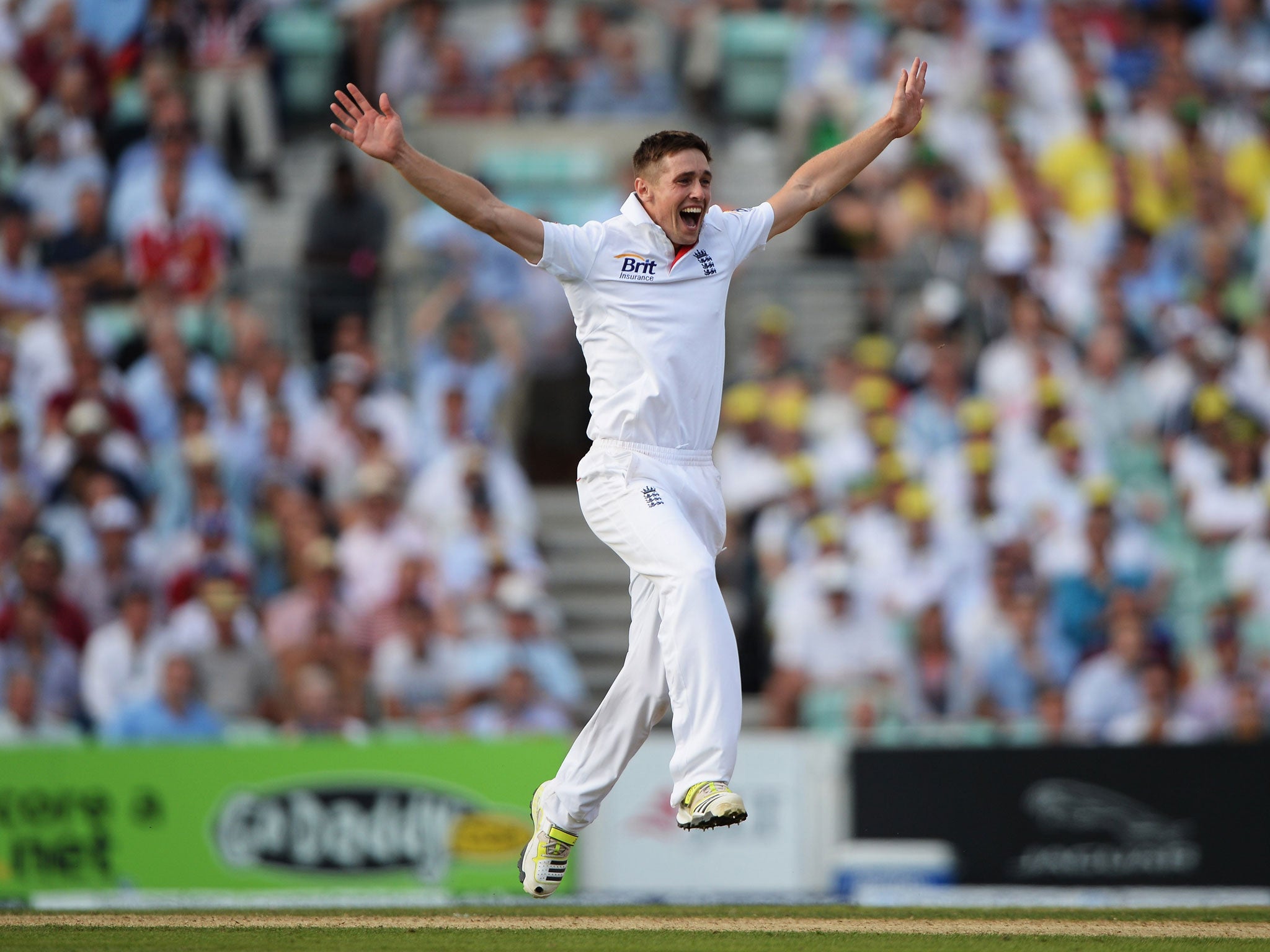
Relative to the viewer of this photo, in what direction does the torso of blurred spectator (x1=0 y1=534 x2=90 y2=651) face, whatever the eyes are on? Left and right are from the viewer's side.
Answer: facing the viewer

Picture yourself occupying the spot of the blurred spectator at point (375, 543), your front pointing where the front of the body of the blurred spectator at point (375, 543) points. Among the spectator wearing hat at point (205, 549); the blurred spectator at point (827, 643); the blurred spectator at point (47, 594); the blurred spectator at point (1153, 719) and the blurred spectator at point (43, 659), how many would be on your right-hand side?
3

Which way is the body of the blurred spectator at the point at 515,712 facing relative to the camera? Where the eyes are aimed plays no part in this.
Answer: toward the camera

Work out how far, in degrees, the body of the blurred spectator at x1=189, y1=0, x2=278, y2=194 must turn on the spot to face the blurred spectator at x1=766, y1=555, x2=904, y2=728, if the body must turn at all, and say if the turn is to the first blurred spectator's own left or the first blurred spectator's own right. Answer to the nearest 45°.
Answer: approximately 45° to the first blurred spectator's own left

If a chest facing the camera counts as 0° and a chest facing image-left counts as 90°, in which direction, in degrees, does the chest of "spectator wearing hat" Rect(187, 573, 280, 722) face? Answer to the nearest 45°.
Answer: approximately 0°

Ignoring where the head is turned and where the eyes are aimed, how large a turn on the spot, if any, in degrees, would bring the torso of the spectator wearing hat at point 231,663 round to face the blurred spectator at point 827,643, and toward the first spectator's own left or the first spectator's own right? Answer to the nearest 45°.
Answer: approximately 90° to the first spectator's own left

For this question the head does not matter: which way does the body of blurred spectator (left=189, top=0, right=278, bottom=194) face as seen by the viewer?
toward the camera

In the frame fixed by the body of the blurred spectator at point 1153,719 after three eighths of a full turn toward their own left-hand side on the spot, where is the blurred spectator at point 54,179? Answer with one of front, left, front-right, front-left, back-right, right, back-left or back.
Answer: back-left

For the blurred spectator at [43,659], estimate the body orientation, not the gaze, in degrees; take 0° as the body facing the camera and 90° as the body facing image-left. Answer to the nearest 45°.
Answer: approximately 0°

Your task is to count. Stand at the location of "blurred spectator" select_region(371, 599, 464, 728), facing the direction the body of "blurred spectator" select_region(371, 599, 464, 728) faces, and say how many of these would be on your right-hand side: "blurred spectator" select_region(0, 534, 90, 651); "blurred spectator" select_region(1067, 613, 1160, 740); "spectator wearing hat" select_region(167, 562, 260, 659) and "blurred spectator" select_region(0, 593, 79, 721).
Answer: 3

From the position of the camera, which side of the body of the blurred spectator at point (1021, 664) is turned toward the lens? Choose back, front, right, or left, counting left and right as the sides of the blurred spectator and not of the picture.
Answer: front
